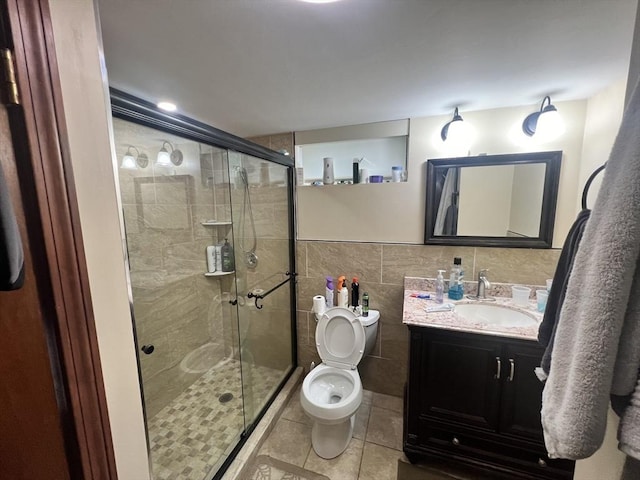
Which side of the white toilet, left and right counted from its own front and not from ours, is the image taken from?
front

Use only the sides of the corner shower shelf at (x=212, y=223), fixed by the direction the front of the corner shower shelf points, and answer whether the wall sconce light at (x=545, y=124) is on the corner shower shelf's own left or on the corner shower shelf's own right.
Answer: on the corner shower shelf's own left

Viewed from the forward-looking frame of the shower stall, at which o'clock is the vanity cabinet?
The vanity cabinet is roughly at 12 o'clock from the shower stall.

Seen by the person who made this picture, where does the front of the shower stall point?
facing the viewer and to the right of the viewer

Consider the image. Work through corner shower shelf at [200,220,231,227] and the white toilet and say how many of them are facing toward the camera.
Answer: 2

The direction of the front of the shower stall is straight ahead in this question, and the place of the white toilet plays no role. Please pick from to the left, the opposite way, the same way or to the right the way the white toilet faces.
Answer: to the right

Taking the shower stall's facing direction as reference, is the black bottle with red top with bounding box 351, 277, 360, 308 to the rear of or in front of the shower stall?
in front

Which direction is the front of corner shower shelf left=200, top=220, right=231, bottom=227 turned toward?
toward the camera

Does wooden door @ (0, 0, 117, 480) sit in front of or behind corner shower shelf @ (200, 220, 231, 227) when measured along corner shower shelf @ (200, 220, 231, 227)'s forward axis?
in front

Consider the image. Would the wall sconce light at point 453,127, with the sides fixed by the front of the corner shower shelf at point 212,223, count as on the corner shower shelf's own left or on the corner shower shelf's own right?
on the corner shower shelf's own left

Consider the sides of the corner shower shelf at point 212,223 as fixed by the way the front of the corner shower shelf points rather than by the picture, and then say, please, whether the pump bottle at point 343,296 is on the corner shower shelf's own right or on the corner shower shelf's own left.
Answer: on the corner shower shelf's own left
